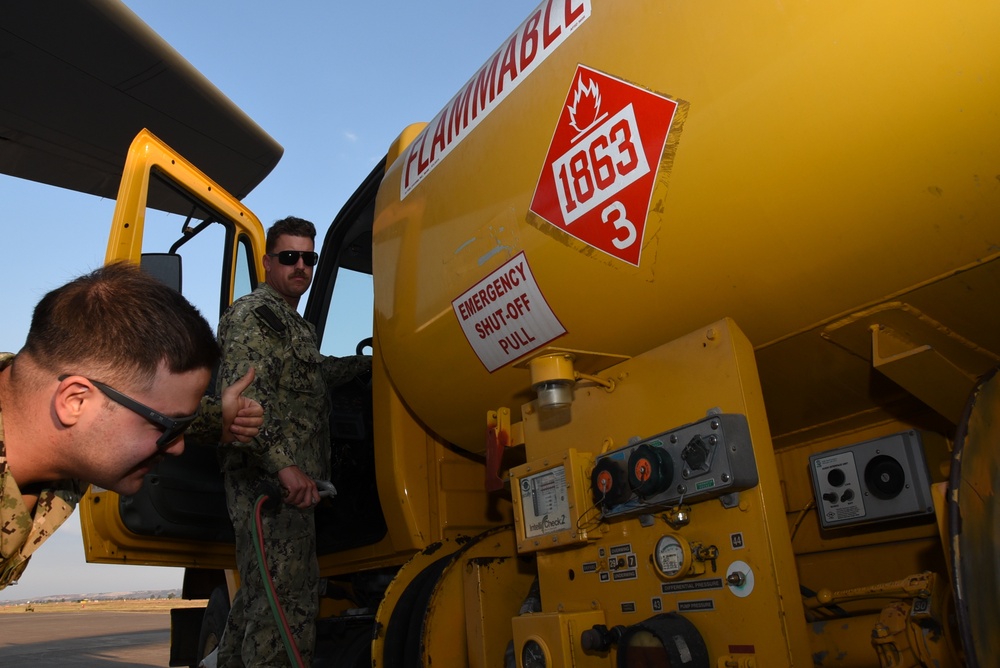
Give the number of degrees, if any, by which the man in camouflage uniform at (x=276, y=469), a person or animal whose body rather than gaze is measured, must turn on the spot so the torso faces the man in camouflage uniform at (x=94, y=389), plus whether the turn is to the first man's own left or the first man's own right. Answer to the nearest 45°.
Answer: approximately 45° to the first man's own right

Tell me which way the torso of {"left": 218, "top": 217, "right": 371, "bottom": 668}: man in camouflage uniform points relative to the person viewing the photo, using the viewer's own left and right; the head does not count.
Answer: facing the viewer and to the right of the viewer

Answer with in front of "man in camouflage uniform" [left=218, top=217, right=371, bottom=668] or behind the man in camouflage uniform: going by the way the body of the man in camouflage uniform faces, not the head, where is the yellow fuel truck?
in front

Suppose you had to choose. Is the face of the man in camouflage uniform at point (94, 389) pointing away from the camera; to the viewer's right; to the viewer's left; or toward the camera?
to the viewer's right

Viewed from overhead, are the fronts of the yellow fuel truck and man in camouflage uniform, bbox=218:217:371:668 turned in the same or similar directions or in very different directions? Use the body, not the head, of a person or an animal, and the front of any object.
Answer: very different directions

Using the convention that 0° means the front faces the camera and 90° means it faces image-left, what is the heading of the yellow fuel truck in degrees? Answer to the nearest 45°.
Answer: approximately 135°

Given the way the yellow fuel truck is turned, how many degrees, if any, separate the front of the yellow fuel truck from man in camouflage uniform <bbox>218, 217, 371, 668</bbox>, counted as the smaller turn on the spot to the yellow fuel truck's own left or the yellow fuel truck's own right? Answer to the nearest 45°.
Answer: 0° — it already faces them
